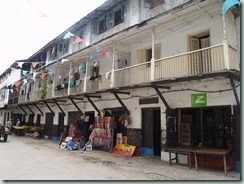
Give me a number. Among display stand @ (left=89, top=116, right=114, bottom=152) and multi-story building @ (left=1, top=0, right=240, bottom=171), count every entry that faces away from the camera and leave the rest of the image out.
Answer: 0

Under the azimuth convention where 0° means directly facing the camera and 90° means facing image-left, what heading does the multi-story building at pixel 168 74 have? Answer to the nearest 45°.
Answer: approximately 45°
